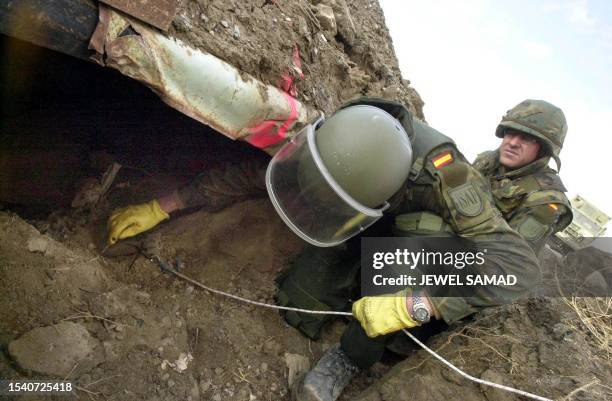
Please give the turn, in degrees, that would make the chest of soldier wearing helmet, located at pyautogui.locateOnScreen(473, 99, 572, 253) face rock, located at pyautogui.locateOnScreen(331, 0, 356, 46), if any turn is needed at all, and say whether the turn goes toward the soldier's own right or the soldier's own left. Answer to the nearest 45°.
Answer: approximately 45° to the soldier's own right

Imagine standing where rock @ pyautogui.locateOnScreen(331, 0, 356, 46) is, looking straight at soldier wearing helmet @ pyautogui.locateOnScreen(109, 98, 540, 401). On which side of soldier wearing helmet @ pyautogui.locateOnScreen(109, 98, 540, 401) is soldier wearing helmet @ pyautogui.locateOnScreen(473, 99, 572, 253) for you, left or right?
left

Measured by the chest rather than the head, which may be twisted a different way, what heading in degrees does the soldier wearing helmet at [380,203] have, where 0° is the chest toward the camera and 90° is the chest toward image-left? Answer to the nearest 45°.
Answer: approximately 45°

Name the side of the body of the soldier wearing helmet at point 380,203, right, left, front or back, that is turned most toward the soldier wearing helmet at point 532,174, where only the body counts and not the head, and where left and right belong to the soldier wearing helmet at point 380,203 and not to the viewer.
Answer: back

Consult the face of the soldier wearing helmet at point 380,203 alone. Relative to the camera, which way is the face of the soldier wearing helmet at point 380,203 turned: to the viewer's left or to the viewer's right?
to the viewer's left

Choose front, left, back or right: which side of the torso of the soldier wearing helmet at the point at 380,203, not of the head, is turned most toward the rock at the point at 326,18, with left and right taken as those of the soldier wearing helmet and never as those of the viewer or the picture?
right

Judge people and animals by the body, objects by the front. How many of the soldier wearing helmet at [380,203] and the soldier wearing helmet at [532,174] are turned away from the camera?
0

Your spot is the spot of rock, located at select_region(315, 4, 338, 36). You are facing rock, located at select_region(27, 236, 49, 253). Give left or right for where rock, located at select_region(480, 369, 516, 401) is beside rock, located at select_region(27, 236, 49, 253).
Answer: left

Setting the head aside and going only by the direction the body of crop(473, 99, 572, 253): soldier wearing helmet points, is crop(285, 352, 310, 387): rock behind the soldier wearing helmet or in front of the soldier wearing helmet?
in front

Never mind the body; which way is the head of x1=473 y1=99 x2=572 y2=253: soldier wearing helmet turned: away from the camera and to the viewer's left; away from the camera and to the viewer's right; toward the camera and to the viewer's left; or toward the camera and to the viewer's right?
toward the camera and to the viewer's left

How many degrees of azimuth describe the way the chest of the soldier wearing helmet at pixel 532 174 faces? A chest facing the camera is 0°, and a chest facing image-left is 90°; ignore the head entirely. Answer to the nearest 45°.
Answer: approximately 45°

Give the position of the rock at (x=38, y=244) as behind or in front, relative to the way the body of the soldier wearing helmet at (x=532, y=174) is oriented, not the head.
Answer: in front
